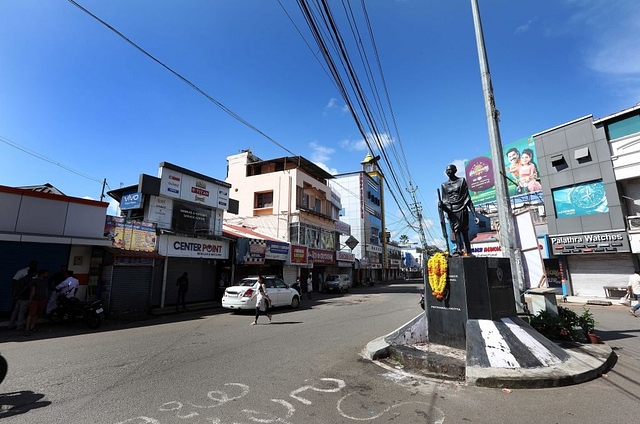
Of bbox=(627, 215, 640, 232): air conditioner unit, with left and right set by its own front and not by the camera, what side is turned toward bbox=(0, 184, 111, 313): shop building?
front

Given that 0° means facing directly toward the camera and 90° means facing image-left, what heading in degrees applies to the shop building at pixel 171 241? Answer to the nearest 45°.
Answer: approximately 315°

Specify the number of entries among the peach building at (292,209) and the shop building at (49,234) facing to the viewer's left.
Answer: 0

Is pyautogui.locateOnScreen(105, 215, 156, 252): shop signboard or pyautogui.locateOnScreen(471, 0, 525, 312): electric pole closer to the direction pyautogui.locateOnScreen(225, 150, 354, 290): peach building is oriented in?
the electric pole

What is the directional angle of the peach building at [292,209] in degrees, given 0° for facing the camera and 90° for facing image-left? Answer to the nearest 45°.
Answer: approximately 315°

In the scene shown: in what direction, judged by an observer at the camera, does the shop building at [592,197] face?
facing the viewer and to the left of the viewer

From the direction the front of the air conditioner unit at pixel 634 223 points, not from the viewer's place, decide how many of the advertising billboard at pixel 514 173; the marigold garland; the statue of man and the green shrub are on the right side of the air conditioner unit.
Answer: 1

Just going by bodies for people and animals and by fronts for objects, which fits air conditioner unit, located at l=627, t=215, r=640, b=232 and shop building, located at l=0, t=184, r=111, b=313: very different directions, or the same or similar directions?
very different directions

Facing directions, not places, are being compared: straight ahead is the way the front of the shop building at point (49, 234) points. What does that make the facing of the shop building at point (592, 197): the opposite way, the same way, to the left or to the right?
the opposite way

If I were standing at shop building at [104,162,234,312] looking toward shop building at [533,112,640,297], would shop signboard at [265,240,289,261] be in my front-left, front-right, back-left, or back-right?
front-left

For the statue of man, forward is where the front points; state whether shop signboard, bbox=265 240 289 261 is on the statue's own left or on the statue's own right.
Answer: on the statue's own right

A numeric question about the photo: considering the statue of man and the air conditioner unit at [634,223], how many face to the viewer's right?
0

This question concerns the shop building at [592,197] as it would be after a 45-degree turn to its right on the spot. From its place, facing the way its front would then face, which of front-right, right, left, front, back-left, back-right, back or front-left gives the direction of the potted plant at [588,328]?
left

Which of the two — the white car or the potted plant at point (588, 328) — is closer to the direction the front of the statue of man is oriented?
the white car

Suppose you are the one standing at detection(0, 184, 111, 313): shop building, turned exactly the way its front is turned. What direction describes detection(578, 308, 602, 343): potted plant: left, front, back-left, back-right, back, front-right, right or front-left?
front

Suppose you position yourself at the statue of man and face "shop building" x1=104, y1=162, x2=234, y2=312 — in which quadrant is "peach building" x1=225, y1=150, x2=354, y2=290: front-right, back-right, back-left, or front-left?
front-right

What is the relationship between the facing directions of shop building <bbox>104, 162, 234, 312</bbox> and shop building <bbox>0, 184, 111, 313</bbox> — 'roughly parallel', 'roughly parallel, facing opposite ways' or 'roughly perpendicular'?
roughly parallel
